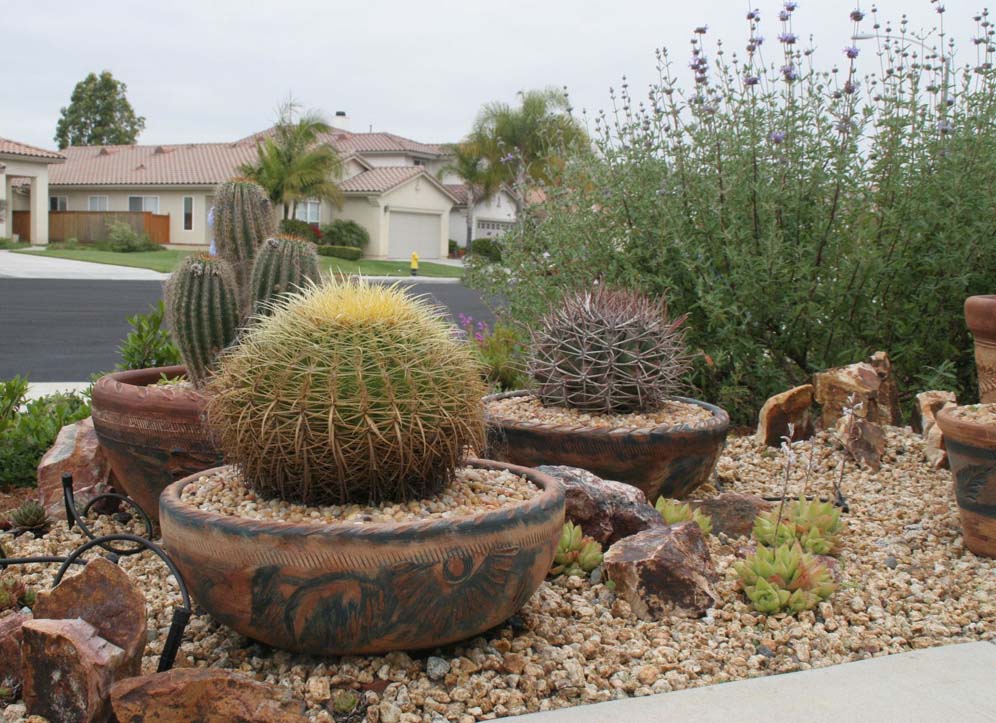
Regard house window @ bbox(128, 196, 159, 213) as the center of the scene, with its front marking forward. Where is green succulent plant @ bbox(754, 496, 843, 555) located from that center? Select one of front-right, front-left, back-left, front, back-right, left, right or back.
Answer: front

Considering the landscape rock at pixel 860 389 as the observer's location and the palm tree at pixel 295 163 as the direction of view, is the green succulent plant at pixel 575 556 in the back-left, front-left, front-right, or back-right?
back-left

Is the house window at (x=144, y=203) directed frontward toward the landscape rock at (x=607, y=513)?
yes

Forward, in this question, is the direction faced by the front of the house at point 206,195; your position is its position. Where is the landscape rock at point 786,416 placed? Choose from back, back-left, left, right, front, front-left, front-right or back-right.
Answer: front-right

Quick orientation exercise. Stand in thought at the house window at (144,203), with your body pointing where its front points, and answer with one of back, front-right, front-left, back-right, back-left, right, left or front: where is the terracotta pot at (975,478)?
front

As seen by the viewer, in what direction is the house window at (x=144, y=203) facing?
toward the camera

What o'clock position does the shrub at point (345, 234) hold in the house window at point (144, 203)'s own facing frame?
The shrub is roughly at 10 o'clock from the house window.

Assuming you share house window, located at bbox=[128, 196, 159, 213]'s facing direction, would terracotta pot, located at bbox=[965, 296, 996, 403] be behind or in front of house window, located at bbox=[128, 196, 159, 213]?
in front

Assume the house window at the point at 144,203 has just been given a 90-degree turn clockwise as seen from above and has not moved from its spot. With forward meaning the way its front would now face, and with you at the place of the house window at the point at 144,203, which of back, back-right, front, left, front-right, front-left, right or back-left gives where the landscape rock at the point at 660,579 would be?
left

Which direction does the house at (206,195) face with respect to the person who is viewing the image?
facing the viewer and to the right of the viewer

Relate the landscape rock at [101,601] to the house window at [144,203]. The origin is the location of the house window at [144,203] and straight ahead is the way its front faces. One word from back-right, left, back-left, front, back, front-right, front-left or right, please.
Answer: front

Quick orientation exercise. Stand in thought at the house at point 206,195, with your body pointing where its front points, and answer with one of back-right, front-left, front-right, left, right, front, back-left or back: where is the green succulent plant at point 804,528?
front-right

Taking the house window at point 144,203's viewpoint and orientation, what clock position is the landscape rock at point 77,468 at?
The landscape rock is roughly at 12 o'clock from the house window.

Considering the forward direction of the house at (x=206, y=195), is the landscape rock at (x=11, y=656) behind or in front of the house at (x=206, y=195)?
in front

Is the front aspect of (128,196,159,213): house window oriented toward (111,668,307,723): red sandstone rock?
yes

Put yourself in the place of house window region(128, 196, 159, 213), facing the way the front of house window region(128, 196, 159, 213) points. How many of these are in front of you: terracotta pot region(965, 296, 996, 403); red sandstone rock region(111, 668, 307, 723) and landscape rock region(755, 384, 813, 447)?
3

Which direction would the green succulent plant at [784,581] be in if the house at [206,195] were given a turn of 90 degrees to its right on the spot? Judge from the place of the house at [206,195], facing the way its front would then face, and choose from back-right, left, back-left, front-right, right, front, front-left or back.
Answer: front-left
